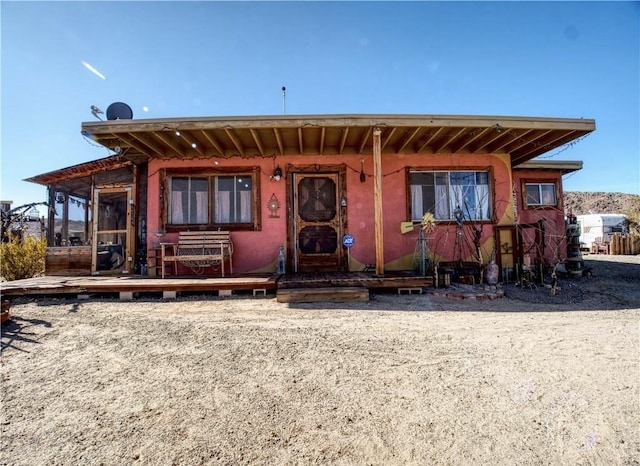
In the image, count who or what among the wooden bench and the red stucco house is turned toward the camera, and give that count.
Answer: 2

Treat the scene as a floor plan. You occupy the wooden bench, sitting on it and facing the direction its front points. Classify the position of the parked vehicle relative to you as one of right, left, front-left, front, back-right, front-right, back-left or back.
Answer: left

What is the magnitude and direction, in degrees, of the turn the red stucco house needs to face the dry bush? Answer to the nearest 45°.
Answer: approximately 90° to its right

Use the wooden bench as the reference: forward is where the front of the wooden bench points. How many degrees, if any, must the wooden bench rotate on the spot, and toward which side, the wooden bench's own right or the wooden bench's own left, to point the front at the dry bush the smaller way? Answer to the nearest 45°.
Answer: approximately 135° to the wooden bench's own right

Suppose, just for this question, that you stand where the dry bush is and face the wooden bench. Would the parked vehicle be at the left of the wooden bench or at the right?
left
